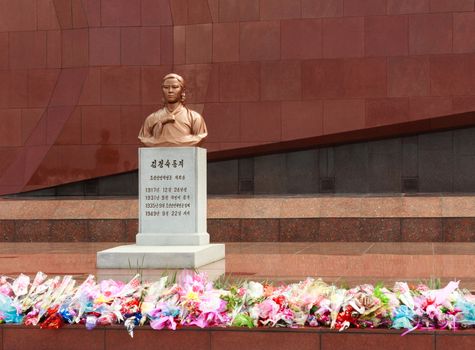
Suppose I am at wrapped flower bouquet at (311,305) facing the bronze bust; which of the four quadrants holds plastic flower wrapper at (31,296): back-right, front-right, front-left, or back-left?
front-left

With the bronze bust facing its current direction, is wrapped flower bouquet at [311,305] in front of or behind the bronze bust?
in front

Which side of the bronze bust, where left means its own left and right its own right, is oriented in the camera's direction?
front

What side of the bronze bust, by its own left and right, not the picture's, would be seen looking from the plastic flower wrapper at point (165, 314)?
front

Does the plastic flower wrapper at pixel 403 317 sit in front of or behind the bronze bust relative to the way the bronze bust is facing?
in front

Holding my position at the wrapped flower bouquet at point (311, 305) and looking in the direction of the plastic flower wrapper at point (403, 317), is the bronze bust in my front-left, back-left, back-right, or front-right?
back-left

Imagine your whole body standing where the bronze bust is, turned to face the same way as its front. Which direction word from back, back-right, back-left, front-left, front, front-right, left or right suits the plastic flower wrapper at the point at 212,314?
front

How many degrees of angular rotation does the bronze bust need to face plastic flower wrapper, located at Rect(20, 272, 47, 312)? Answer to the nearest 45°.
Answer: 0° — it already faces it

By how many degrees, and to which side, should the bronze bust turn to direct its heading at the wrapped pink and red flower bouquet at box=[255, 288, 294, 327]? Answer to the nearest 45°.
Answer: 0° — it already faces it

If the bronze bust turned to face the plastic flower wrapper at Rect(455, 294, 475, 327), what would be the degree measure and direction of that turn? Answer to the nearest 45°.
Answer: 0° — it already faces it
